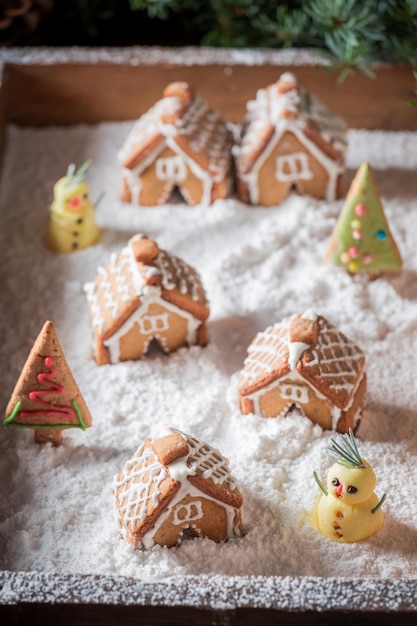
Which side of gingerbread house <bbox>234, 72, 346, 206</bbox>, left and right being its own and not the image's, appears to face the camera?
front

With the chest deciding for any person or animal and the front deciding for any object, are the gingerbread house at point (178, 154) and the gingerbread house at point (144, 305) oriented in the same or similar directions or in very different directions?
same or similar directions

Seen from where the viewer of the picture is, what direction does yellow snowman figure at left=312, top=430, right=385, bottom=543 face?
facing the viewer and to the left of the viewer

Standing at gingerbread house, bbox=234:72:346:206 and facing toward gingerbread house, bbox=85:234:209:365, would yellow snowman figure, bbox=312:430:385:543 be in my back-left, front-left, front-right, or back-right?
front-left

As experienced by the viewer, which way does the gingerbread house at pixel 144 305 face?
facing the viewer

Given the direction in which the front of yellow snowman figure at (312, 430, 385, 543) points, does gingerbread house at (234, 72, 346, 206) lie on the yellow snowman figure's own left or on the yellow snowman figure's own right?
on the yellow snowman figure's own right

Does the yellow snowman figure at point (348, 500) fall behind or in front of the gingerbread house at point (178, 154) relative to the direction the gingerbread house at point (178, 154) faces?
in front

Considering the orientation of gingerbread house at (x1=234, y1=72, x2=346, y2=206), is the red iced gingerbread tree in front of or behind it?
in front

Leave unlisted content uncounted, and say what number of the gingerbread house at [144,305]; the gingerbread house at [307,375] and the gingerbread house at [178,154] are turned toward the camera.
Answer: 3
